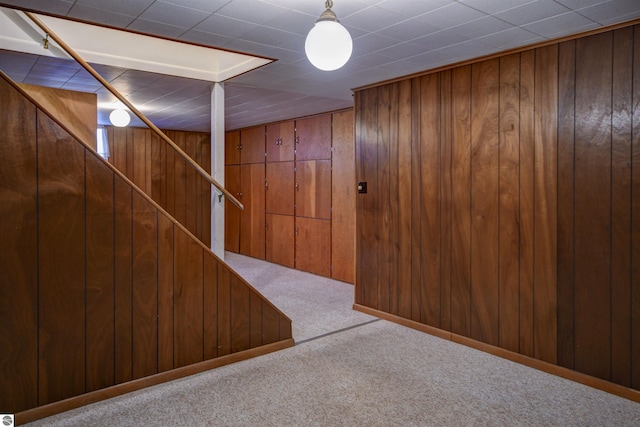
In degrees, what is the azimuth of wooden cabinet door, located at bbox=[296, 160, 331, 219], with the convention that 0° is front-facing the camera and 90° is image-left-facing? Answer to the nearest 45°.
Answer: approximately 45°

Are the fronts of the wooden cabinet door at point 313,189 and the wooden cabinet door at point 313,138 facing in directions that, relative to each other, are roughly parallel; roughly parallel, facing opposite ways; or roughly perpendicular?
roughly parallel

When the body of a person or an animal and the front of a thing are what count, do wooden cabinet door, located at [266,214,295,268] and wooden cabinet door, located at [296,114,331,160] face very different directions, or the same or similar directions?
same or similar directions

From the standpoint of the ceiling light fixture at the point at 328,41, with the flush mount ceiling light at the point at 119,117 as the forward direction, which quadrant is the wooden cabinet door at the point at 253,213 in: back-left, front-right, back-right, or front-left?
front-right

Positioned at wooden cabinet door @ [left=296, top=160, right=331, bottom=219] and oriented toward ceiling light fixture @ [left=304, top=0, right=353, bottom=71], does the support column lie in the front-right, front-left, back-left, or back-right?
front-right

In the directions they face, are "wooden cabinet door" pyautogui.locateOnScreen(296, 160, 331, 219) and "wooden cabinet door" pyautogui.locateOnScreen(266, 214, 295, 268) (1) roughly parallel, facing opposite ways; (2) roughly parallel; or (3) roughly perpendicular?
roughly parallel

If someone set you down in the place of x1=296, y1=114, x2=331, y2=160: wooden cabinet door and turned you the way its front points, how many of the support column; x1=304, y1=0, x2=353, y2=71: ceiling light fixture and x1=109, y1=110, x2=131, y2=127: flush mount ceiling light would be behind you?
0

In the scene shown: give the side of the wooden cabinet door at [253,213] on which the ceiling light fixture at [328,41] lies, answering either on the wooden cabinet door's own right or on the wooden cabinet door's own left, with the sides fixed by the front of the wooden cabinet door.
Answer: on the wooden cabinet door's own left

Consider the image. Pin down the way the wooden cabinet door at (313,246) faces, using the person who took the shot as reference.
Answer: facing the viewer and to the left of the viewer

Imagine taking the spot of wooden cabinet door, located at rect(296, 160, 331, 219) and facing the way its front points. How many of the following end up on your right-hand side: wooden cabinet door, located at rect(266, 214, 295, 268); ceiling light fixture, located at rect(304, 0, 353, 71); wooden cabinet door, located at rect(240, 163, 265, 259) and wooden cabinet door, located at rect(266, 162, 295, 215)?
3

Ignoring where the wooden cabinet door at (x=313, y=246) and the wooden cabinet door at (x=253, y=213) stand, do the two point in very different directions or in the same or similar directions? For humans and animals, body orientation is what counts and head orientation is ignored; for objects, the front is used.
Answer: same or similar directions

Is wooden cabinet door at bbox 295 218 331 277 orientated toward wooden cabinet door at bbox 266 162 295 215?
no

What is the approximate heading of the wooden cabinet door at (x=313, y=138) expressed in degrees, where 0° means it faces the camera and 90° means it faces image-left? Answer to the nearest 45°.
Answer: approximately 45°

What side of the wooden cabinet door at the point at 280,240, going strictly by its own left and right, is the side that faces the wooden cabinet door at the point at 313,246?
left

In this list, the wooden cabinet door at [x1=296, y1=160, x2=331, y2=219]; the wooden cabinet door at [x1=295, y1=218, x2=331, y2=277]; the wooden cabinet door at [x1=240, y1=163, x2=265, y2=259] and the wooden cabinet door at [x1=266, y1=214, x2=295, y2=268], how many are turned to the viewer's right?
0

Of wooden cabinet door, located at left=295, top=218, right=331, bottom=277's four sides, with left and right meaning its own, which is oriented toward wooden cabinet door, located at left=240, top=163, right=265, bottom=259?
right

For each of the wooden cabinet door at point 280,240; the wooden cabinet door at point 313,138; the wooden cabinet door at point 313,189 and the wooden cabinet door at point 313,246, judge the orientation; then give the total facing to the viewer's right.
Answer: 0

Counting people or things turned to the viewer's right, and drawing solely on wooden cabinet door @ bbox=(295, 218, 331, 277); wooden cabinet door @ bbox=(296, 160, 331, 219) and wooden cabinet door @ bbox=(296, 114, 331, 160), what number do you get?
0
